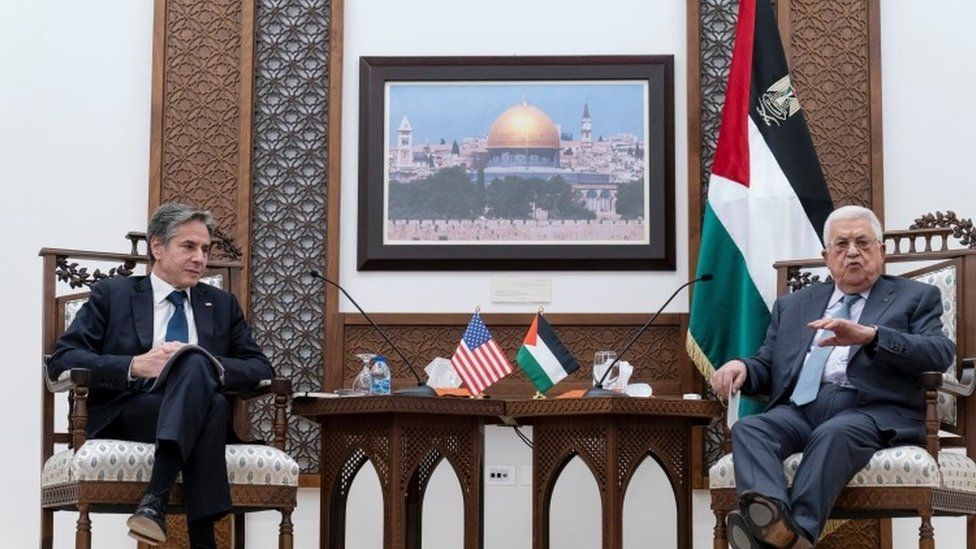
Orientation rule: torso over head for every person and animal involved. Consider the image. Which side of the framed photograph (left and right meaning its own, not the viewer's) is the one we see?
front

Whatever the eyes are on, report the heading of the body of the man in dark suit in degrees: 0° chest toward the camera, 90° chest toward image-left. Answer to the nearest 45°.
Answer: approximately 315°

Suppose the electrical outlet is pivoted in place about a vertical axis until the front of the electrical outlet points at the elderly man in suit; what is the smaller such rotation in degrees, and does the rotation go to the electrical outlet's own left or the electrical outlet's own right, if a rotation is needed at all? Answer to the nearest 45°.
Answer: approximately 45° to the electrical outlet's own left

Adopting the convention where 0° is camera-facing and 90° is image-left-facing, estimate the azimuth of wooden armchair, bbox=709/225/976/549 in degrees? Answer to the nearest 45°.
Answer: approximately 45°

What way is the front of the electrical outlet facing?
toward the camera

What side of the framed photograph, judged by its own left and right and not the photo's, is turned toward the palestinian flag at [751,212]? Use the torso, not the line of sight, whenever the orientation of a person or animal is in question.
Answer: left

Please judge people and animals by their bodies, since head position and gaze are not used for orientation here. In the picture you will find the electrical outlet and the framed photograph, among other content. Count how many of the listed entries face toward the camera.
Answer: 2

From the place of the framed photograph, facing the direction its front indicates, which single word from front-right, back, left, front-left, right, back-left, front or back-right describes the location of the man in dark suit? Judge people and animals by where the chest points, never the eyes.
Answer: front-right

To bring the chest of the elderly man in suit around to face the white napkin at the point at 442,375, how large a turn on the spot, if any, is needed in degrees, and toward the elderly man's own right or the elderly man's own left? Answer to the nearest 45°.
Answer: approximately 45° to the elderly man's own right
